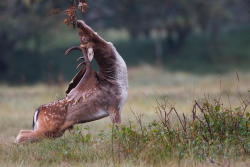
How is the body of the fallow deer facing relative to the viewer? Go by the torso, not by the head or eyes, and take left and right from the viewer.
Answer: facing to the right of the viewer
